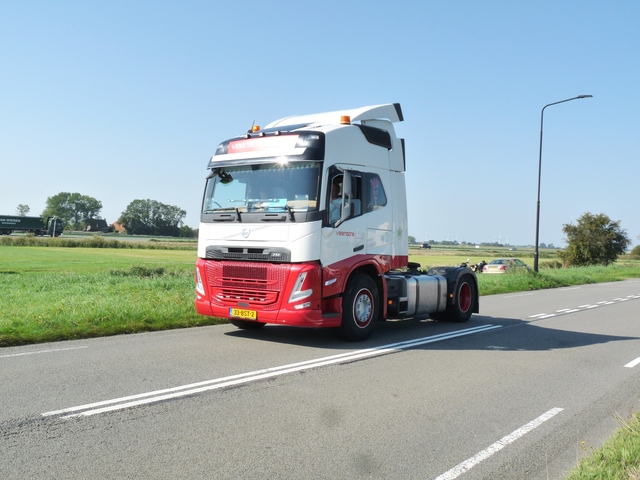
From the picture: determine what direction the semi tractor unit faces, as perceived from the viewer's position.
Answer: facing the viewer and to the left of the viewer

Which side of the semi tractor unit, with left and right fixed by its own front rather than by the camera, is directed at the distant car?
back
